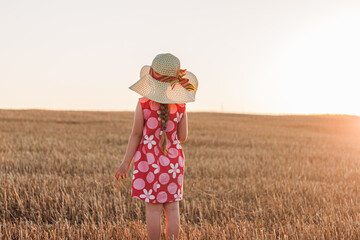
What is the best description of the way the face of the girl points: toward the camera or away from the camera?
away from the camera

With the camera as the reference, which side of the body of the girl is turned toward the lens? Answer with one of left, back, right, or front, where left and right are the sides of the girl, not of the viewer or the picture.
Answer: back
